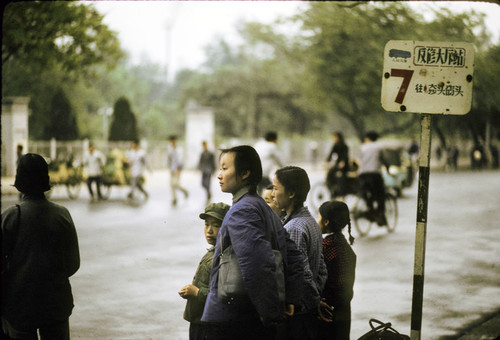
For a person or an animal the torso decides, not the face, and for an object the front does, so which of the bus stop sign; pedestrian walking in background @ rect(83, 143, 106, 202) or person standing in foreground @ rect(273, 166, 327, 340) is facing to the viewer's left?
the person standing in foreground

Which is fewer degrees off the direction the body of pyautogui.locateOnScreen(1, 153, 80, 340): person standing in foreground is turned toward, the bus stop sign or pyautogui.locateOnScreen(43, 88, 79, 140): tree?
the tree

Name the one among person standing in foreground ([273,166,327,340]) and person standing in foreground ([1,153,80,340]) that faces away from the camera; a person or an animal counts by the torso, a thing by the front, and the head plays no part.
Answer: person standing in foreground ([1,153,80,340])

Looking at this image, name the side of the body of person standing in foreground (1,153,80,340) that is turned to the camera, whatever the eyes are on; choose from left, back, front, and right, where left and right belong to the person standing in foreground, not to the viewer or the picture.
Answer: back

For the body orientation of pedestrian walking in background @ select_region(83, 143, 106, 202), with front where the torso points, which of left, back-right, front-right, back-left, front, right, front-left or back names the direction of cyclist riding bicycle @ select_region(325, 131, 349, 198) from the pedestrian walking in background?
front-left

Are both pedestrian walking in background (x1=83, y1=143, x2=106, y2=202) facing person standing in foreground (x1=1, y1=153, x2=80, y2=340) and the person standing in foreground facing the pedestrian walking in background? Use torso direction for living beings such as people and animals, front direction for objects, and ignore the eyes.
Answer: yes

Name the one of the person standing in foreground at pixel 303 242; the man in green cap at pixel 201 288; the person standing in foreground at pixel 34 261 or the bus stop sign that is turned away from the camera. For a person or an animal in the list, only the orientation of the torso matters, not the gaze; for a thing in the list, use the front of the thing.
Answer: the person standing in foreground at pixel 34 261

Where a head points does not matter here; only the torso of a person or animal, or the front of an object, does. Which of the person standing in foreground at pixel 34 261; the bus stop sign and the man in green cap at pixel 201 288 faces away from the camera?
the person standing in foreground

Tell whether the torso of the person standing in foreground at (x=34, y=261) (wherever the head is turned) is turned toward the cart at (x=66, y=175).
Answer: yes

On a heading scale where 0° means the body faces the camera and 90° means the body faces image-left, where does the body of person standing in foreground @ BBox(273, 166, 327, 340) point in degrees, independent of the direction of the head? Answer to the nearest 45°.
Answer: approximately 90°

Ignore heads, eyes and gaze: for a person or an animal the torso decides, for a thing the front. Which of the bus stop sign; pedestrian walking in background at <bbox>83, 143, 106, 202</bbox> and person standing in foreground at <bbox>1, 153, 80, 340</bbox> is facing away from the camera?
the person standing in foreground

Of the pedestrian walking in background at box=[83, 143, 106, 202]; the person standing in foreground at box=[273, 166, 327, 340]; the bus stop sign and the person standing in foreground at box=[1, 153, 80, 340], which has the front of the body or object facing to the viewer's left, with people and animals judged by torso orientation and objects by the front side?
the person standing in foreground at box=[273, 166, 327, 340]

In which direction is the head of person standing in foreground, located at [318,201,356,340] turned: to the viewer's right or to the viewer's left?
to the viewer's left
